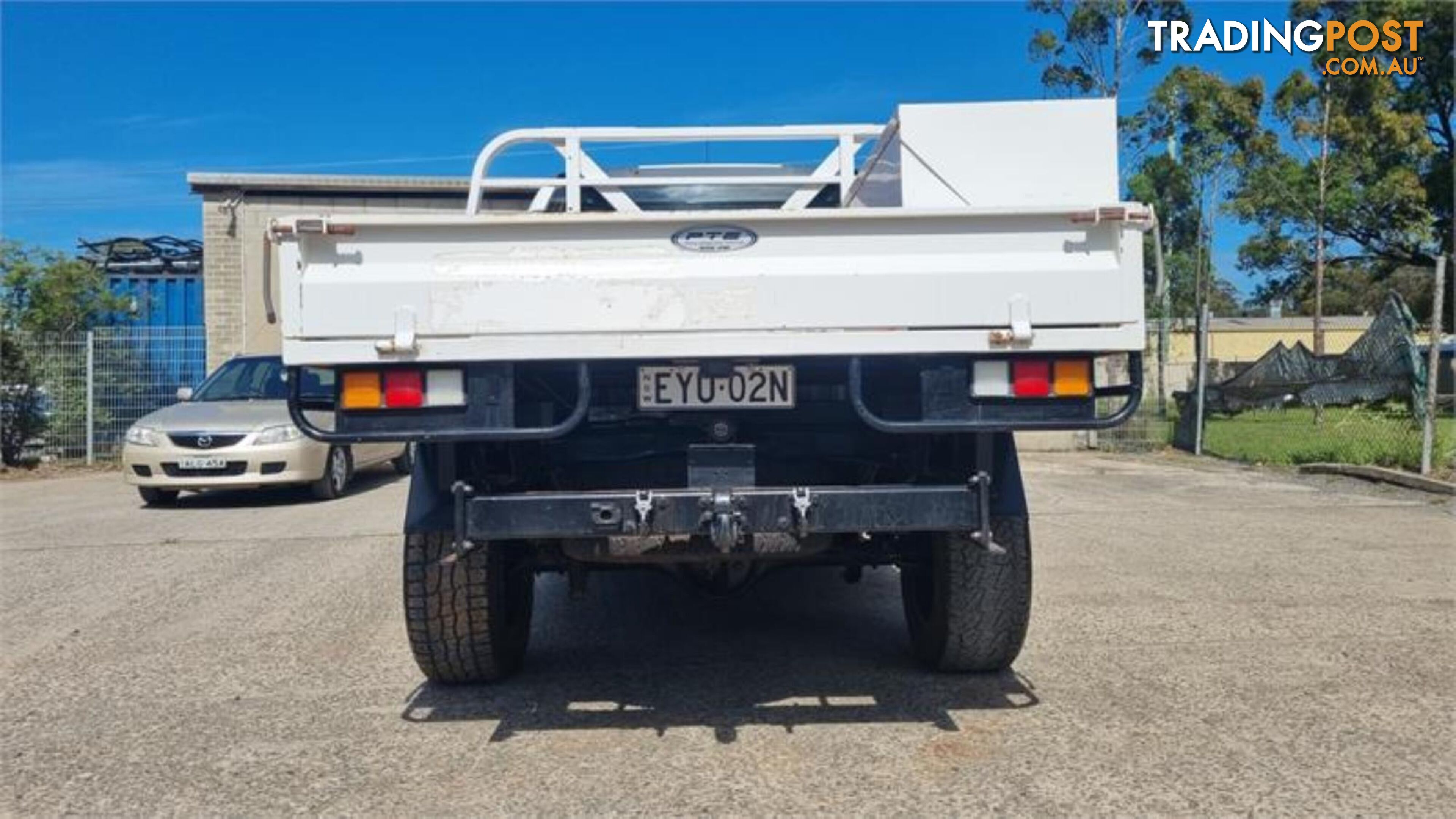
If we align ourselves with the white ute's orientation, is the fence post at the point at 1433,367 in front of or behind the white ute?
in front

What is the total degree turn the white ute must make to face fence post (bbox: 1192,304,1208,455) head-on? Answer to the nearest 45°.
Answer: approximately 45° to its right

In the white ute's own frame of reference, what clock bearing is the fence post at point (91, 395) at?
The fence post is roughly at 11 o'clock from the white ute.

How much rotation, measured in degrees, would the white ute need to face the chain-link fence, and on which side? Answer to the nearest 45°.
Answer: approximately 45° to its right

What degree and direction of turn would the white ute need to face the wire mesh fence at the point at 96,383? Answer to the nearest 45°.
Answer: approximately 45° to its left

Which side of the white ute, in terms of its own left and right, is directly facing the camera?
back
